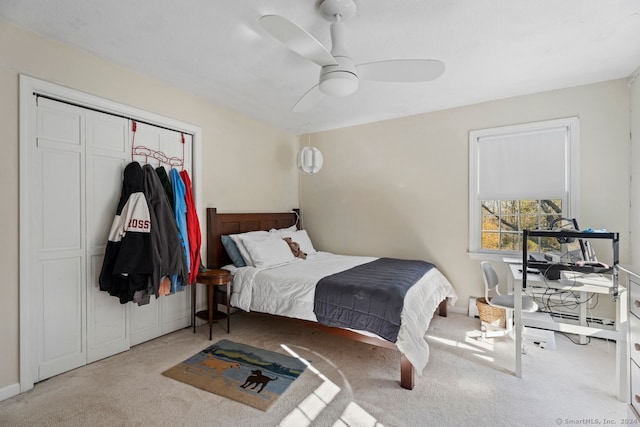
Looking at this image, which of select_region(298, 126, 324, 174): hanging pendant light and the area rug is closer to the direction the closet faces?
the area rug

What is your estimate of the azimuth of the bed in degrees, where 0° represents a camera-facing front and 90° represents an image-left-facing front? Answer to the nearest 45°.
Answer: approximately 315°

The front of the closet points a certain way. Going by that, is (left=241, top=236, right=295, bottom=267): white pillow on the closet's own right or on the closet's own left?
on the closet's own left

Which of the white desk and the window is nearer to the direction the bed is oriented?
the white desk

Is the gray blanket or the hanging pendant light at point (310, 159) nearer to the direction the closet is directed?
the gray blanket

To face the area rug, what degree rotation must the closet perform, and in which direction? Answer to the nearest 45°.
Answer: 0° — it already faces it

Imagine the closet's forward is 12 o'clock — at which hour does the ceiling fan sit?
The ceiling fan is roughly at 12 o'clock from the closet.
